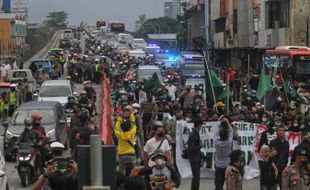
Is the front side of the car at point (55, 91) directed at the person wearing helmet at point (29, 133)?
yes

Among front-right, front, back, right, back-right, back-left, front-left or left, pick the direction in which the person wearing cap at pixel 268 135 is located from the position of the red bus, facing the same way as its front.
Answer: front-right

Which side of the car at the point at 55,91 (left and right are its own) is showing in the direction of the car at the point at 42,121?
front

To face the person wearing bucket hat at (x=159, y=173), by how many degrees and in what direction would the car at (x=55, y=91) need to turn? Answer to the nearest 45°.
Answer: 0° — it already faces them

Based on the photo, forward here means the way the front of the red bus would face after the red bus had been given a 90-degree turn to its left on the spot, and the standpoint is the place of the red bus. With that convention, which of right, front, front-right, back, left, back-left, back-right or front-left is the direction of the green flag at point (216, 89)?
back-right

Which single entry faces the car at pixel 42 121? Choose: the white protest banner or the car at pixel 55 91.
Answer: the car at pixel 55 91

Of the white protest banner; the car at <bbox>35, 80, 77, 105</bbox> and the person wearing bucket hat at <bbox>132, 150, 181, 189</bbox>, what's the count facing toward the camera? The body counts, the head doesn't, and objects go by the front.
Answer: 3

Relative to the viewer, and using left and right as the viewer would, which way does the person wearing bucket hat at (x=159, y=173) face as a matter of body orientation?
facing the viewer

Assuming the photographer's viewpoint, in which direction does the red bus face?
facing the viewer and to the right of the viewer

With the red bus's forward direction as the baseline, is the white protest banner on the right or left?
on its right

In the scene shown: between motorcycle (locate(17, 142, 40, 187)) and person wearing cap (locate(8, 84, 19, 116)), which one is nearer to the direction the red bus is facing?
the motorcycle

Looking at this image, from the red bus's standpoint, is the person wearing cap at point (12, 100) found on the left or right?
on its right

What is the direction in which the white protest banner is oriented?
toward the camera

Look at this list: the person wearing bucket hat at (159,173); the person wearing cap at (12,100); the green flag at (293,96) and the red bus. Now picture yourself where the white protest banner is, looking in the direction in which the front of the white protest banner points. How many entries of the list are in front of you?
1
